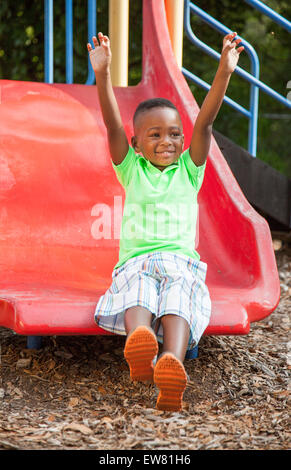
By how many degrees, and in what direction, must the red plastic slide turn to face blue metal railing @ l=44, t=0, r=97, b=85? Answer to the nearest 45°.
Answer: approximately 180°

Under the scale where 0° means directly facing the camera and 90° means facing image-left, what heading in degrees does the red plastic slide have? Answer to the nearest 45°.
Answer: approximately 0°

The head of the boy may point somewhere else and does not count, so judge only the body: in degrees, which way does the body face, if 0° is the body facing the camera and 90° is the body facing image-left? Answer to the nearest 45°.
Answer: approximately 0°

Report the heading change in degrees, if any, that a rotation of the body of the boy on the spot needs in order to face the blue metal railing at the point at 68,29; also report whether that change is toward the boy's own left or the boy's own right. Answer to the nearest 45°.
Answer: approximately 180°
